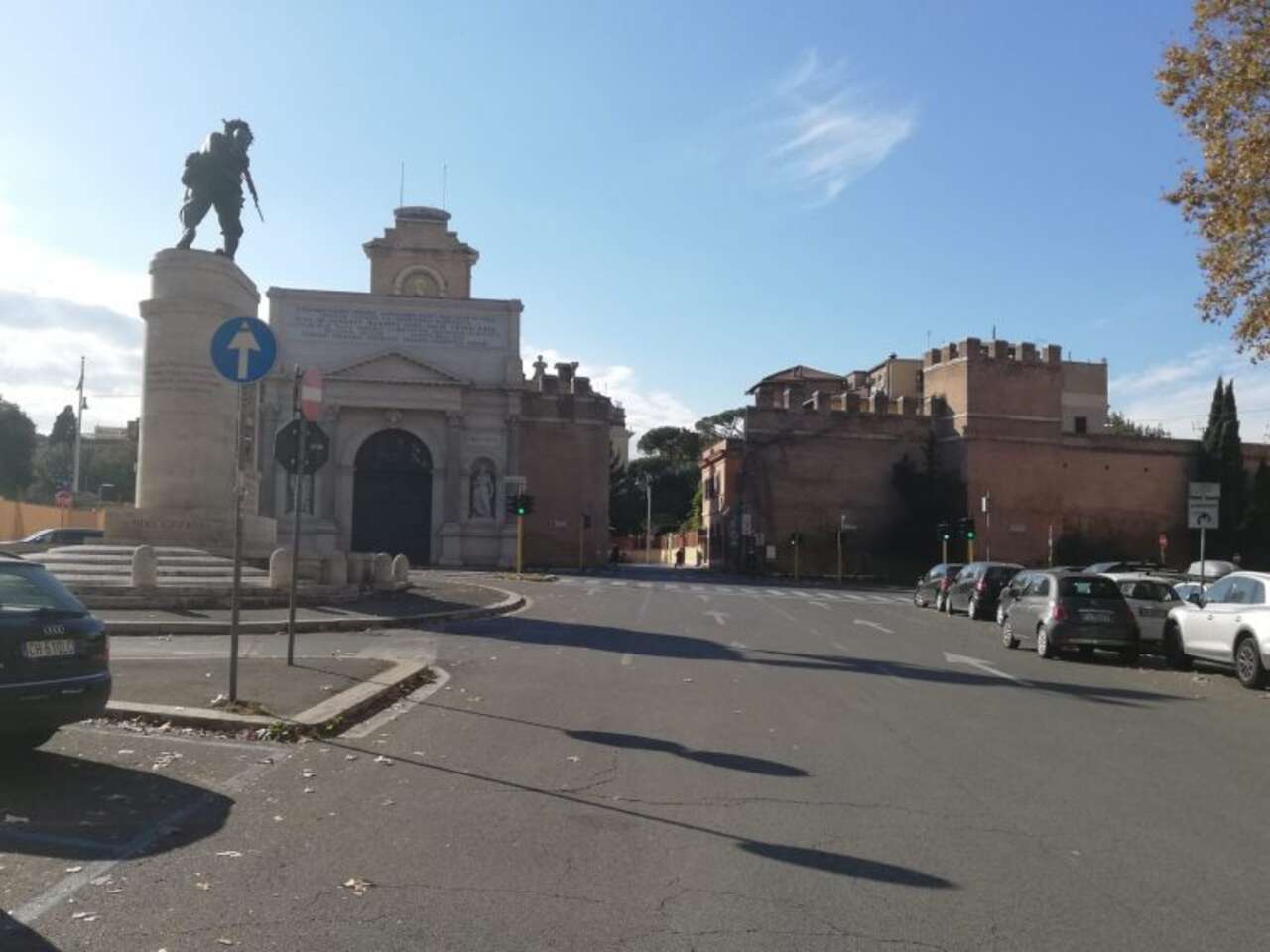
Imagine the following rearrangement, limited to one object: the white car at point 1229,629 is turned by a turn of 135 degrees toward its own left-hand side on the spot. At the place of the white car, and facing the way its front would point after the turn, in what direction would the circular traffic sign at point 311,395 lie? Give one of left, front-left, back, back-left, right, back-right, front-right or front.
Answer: front-right

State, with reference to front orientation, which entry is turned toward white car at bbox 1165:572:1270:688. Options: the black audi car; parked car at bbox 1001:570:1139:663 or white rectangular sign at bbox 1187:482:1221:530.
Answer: the white rectangular sign

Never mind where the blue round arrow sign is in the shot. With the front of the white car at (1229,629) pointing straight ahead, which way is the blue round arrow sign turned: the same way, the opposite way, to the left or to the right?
the opposite way

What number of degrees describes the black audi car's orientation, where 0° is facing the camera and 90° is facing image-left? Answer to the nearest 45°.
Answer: approximately 135°

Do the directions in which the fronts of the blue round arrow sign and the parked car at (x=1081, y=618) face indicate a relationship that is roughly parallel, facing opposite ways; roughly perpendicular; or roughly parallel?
roughly parallel, facing opposite ways

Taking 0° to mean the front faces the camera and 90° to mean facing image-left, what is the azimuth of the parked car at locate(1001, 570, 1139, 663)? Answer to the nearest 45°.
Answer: approximately 135°

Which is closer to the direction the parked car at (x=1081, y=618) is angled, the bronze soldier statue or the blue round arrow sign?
the bronze soldier statue

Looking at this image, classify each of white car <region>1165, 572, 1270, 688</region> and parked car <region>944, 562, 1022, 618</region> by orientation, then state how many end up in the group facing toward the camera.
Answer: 0

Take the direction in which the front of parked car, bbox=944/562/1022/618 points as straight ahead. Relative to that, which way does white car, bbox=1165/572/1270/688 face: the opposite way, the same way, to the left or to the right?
the same way

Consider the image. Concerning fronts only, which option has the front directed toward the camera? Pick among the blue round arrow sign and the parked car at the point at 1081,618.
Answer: the blue round arrow sign

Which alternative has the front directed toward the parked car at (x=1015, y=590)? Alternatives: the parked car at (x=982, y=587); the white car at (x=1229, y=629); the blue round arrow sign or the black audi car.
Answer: the white car

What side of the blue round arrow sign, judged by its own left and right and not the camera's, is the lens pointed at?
front

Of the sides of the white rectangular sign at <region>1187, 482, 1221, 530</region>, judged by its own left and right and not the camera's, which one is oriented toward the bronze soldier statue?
right

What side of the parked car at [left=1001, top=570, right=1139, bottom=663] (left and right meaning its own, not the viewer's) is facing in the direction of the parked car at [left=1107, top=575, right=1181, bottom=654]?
right

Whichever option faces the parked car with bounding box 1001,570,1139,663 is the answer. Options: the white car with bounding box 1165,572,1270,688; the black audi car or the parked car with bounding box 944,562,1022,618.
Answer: the white car

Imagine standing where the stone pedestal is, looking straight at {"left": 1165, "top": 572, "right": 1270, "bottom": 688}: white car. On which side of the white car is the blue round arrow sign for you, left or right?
right

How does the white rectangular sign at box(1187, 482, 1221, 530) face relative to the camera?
toward the camera
